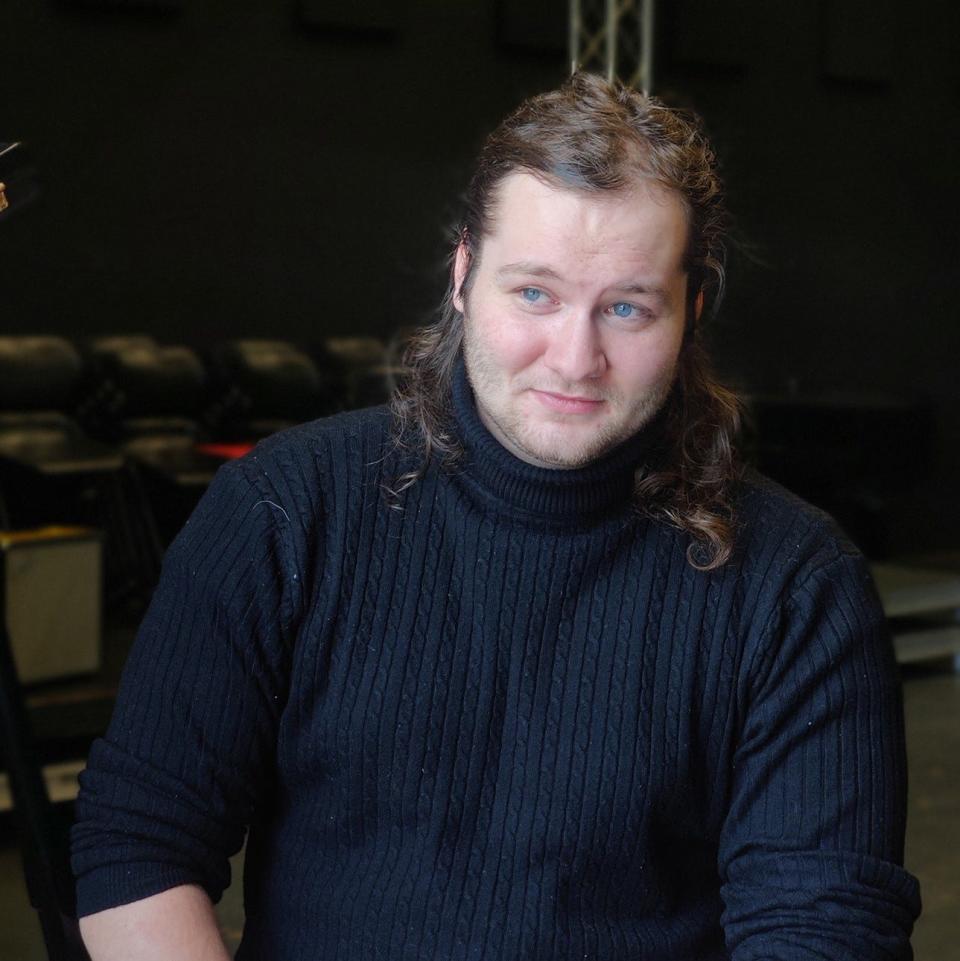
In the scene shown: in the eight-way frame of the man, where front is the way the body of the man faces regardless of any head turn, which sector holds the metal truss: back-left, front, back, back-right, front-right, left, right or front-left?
back

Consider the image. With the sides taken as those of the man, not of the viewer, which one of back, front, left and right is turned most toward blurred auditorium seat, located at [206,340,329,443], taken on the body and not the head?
back

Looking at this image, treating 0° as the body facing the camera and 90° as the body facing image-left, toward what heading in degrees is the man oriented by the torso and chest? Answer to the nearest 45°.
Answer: approximately 0°
